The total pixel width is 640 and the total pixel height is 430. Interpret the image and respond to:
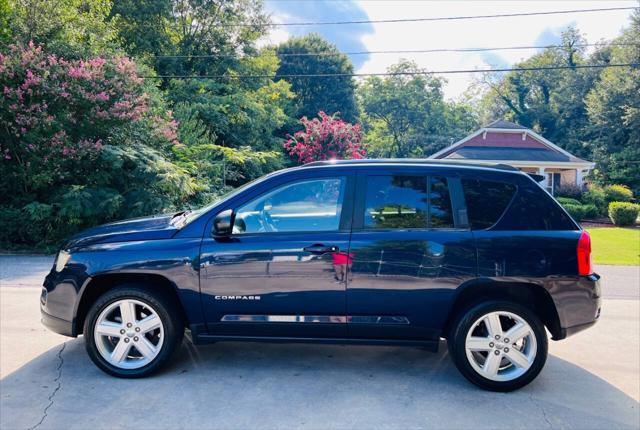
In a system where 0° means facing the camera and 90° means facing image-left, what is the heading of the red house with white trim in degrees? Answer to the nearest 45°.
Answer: approximately 0°

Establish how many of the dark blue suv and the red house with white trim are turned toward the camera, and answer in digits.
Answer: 1

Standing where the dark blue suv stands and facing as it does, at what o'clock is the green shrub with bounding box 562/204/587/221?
The green shrub is roughly at 4 o'clock from the dark blue suv.

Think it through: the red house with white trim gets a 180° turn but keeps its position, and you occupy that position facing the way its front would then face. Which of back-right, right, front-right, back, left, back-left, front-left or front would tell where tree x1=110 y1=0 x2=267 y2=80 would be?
back-left

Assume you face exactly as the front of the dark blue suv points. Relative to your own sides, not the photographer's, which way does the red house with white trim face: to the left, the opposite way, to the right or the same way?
to the left

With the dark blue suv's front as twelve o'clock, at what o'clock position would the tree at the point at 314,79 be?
The tree is roughly at 3 o'clock from the dark blue suv.

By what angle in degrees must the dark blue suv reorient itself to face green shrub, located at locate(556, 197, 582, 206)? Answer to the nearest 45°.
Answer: approximately 135° to its right

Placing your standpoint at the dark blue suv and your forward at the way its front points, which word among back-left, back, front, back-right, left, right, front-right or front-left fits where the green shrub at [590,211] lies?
back-right

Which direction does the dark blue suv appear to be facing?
to the viewer's left

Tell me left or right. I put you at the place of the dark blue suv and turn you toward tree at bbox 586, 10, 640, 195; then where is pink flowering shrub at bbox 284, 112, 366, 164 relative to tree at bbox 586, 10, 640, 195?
left

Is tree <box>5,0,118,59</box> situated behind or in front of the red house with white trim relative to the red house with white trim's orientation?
in front

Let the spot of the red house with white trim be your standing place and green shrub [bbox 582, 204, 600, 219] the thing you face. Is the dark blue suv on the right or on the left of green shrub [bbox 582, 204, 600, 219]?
right

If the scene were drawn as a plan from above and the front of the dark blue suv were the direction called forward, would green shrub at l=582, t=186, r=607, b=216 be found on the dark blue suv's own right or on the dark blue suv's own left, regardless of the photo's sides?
on the dark blue suv's own right

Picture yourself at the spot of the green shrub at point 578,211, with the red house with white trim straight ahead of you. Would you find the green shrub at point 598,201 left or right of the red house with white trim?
right

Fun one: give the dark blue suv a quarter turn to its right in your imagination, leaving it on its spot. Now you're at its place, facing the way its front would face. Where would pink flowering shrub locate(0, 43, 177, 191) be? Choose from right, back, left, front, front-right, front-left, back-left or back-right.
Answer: front-left
